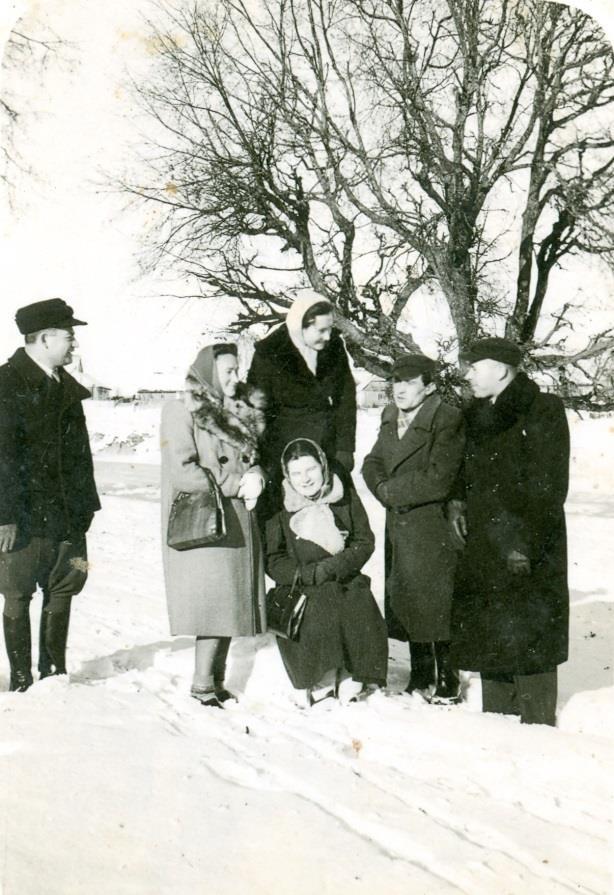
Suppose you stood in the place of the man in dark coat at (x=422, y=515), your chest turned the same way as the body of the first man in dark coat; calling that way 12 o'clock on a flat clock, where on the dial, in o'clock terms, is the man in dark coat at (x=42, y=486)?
The man in dark coat at (x=42, y=486) is roughly at 1 o'clock from the man in dark coat at (x=422, y=515).

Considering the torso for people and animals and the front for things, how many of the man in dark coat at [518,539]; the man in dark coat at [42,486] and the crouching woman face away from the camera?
0

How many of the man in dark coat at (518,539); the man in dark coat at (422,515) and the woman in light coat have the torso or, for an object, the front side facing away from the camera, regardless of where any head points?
0

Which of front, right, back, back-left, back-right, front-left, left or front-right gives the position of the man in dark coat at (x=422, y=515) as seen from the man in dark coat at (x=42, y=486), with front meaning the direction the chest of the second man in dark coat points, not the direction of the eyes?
front-left

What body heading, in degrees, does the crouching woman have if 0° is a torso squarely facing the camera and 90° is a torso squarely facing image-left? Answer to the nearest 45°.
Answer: approximately 0°

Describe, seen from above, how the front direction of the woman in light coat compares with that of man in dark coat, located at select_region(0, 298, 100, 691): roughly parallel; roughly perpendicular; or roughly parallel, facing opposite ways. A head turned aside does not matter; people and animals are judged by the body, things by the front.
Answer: roughly parallel

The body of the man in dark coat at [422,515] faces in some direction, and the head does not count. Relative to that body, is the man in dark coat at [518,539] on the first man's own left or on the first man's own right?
on the first man's own left

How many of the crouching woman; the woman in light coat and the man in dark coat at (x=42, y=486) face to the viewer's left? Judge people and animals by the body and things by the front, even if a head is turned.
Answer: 0

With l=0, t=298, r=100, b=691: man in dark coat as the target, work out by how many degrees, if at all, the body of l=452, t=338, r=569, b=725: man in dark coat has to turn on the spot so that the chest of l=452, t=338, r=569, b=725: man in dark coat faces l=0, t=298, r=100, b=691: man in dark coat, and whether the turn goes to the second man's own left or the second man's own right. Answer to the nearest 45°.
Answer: approximately 45° to the second man's own right

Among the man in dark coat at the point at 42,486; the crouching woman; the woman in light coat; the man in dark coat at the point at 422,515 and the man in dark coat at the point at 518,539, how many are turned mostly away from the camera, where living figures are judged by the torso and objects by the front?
0

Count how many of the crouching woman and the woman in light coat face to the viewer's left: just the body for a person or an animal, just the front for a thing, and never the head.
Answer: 0

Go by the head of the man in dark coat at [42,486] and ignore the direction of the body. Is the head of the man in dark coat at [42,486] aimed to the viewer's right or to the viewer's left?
to the viewer's right

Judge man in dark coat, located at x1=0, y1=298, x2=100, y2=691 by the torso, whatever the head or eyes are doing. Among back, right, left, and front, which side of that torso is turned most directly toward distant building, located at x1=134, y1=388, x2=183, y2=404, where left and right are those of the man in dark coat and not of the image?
left

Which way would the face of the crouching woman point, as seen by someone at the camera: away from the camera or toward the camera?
toward the camera

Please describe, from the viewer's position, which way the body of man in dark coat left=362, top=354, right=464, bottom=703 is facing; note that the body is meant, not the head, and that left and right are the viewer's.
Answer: facing the viewer and to the left of the viewer

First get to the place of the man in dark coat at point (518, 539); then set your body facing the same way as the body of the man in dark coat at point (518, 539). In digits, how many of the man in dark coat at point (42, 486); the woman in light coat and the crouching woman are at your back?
0

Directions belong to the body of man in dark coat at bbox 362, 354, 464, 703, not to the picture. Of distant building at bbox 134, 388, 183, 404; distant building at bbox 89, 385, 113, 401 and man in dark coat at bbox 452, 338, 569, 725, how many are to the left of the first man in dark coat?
1

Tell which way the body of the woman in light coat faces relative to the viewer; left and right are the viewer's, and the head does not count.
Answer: facing the viewer and to the right of the viewer

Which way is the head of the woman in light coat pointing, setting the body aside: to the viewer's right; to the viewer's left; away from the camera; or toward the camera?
to the viewer's right

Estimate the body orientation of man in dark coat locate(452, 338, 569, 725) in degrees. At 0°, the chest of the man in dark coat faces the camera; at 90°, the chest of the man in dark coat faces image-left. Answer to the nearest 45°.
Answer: approximately 45°

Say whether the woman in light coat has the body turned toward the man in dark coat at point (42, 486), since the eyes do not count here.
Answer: no

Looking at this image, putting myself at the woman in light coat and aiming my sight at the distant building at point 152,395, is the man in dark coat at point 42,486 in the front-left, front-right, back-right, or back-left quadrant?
front-left
